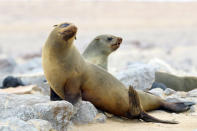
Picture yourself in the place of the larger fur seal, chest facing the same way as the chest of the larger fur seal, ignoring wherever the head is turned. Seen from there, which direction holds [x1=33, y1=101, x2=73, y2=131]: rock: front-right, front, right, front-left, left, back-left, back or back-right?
left

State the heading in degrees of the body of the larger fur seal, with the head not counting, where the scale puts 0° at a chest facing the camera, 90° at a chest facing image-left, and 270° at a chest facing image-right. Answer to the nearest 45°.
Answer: approximately 90°

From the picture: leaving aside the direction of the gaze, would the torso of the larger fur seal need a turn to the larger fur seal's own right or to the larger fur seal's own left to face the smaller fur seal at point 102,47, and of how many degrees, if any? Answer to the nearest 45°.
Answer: approximately 90° to the larger fur seal's own right

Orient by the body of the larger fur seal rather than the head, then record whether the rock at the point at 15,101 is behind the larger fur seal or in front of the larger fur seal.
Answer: in front

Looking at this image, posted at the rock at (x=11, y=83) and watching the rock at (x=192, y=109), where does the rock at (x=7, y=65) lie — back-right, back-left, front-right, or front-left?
back-left

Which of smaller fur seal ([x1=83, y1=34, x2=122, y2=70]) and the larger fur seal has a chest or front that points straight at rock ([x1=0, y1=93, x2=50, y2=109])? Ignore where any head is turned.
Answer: the larger fur seal
